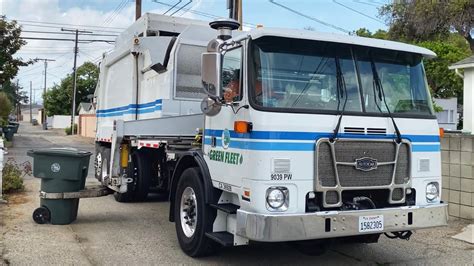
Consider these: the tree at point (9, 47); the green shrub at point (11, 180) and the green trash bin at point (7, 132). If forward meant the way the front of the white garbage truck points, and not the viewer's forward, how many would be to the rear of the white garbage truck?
3

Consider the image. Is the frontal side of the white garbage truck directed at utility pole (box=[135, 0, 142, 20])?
no

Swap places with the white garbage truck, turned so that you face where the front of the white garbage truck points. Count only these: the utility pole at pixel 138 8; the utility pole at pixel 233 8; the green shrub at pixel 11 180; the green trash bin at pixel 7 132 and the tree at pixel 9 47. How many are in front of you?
0

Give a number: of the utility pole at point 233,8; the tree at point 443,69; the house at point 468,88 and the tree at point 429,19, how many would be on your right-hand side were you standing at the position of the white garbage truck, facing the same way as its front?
0

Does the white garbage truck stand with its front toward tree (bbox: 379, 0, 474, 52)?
no

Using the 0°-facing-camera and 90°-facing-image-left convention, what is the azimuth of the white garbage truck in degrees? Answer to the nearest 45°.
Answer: approximately 315°

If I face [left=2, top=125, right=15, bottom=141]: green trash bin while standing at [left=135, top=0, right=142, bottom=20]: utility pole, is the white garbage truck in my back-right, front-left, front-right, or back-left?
back-left

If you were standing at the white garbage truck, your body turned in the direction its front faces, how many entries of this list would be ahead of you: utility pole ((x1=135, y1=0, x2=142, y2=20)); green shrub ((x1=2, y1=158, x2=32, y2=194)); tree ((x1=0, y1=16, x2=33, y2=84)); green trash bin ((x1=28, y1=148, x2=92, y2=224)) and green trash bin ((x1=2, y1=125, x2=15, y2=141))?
0

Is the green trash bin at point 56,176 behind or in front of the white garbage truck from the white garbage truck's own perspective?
behind

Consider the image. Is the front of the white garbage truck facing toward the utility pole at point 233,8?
no

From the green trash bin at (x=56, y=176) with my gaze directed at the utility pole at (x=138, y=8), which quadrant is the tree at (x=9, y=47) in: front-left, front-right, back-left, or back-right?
front-left

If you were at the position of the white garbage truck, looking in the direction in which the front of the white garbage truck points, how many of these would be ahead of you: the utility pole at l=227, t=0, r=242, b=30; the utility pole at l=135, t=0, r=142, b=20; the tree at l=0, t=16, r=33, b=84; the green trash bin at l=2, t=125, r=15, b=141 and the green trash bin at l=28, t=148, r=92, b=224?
0

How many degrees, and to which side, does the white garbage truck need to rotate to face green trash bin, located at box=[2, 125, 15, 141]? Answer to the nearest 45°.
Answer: approximately 180°

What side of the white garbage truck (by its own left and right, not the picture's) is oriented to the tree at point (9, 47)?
back
